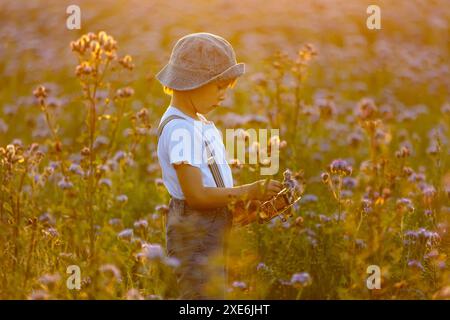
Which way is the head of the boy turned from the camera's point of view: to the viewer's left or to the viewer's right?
to the viewer's right

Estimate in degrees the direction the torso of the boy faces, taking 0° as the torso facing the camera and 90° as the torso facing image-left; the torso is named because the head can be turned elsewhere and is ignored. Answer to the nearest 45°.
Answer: approximately 270°
